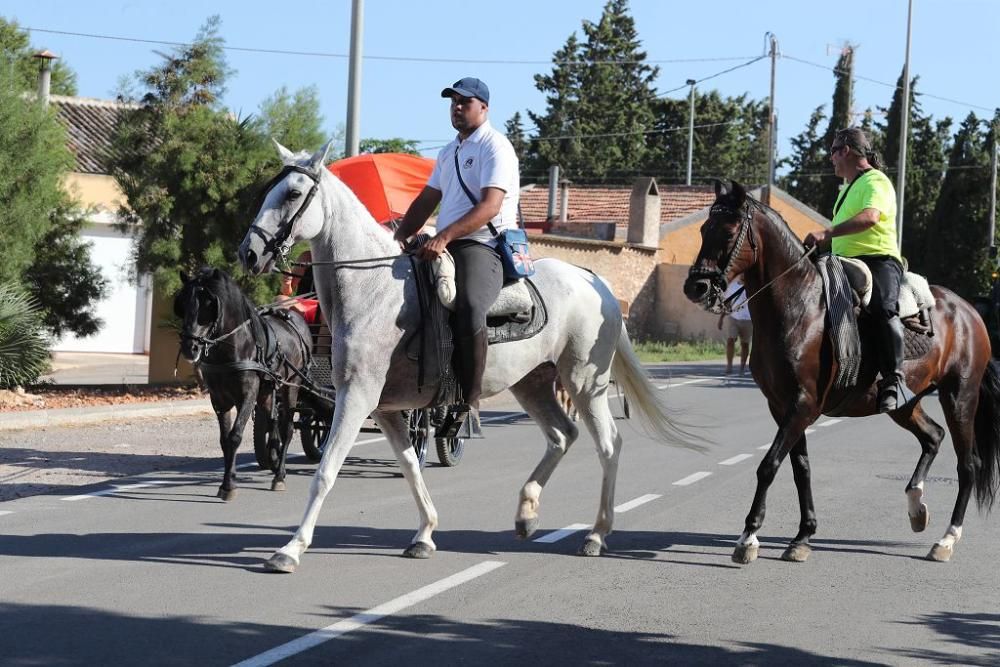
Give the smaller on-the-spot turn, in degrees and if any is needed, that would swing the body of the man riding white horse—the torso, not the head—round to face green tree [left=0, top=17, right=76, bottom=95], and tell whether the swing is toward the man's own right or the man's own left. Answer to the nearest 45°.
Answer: approximately 90° to the man's own right

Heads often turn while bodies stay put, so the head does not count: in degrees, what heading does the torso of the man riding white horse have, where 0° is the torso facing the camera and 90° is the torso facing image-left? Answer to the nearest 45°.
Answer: approximately 45°

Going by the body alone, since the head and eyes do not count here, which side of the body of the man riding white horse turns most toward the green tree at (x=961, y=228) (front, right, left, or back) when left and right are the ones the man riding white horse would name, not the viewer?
back

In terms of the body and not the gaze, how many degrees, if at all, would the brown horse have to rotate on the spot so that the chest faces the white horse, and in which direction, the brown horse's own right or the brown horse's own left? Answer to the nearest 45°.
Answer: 0° — it already faces it

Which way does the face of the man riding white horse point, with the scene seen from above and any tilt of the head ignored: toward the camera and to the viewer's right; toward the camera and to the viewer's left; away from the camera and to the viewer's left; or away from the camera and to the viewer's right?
toward the camera and to the viewer's left

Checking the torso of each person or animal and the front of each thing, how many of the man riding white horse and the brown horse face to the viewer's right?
0

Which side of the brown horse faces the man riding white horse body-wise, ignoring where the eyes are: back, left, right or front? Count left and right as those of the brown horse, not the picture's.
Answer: front

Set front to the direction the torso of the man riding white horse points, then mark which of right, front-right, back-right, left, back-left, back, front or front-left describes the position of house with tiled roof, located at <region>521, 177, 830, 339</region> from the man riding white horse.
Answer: back-right

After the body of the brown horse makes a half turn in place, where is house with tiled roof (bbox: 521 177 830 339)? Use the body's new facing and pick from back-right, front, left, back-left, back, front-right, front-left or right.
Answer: front-left

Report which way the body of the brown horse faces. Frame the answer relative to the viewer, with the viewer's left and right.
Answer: facing the viewer and to the left of the viewer

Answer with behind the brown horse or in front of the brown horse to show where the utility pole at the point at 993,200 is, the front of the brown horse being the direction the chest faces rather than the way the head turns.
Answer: behind
